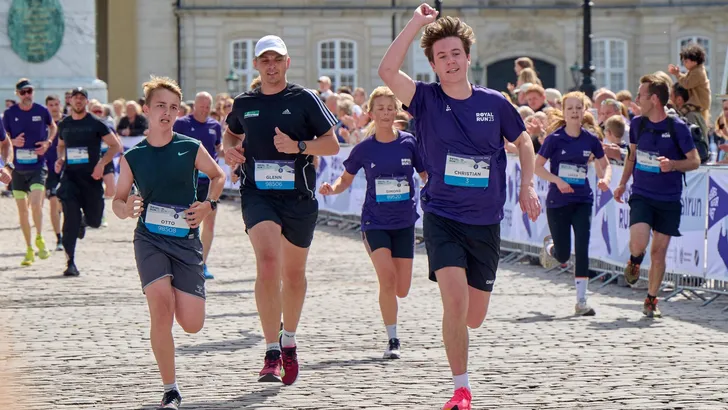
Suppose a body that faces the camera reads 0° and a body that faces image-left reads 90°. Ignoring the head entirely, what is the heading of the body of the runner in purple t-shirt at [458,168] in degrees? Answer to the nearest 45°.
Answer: approximately 0°

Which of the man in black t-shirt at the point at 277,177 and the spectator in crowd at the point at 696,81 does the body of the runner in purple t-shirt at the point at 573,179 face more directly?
the man in black t-shirt

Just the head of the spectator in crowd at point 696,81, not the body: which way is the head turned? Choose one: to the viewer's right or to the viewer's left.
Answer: to the viewer's left

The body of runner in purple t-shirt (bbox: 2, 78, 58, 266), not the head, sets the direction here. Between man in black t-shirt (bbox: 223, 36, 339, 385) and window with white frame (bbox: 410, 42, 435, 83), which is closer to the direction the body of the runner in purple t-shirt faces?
the man in black t-shirt

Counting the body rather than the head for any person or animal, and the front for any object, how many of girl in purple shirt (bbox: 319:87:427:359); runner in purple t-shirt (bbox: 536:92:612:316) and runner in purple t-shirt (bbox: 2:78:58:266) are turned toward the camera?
3

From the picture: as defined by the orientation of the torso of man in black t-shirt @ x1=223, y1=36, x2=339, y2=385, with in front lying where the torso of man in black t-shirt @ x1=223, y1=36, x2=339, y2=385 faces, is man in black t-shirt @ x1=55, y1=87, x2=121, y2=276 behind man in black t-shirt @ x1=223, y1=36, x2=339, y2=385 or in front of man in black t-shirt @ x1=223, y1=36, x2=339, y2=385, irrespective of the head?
behind
